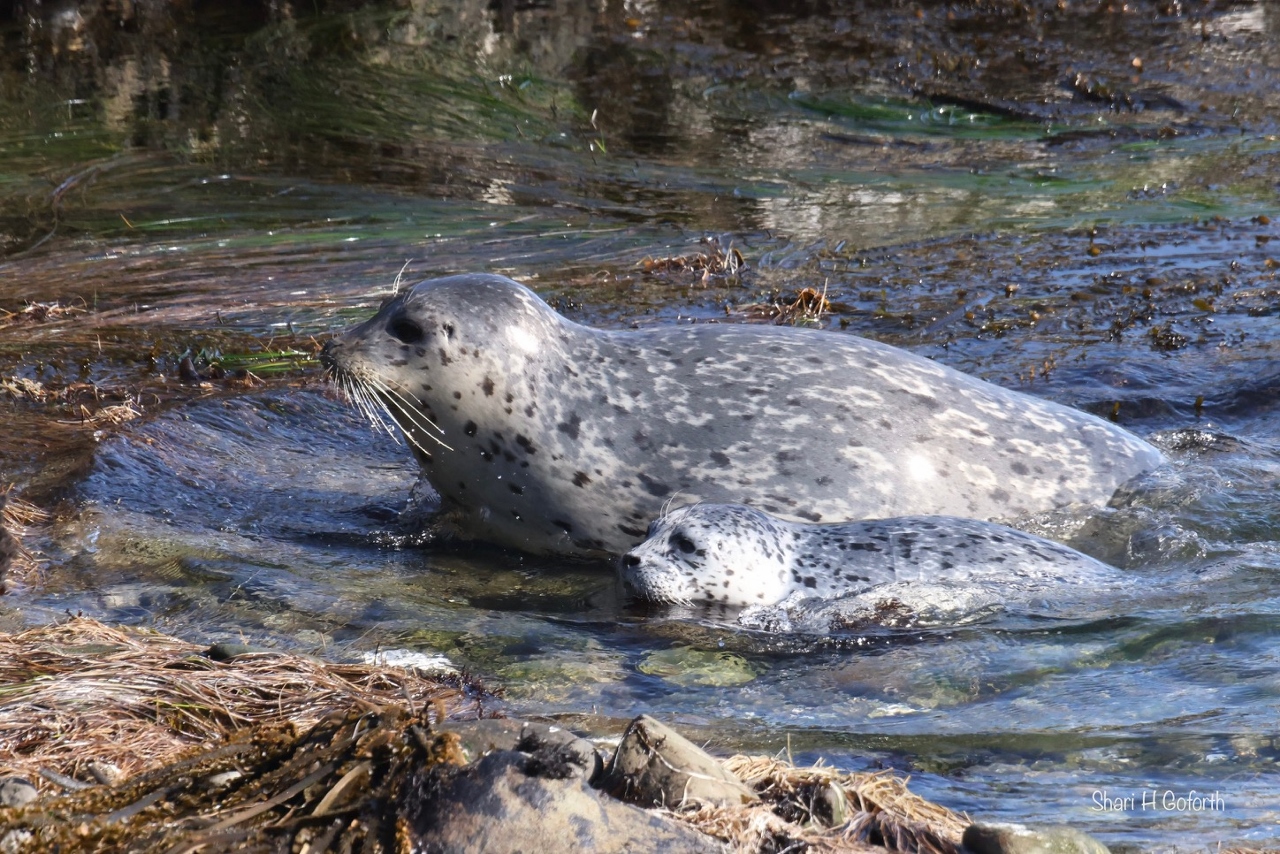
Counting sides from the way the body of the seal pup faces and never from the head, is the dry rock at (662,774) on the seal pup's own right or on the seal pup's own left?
on the seal pup's own left

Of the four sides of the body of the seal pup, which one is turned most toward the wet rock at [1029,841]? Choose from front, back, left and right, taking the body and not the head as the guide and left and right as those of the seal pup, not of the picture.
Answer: left

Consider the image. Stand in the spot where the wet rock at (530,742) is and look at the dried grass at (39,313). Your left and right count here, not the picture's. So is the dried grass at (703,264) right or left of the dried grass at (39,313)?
right

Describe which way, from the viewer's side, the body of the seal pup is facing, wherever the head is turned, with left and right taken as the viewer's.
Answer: facing to the left of the viewer

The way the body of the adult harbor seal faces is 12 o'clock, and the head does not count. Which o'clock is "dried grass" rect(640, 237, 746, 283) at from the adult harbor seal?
The dried grass is roughly at 3 o'clock from the adult harbor seal.

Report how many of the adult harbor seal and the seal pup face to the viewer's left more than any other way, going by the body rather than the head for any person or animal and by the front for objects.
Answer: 2

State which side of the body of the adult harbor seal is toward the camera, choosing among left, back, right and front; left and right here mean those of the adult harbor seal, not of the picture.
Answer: left
